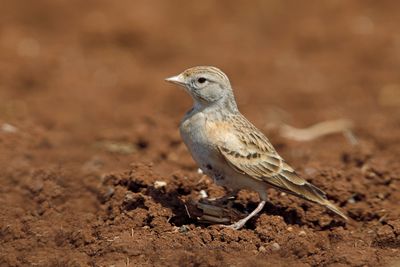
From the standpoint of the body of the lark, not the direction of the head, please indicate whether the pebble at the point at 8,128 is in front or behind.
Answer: in front

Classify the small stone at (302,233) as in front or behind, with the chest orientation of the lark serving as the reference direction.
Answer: behind

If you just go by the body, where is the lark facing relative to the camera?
to the viewer's left

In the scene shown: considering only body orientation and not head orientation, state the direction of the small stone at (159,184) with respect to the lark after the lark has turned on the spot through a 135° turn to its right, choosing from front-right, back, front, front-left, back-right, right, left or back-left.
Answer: left

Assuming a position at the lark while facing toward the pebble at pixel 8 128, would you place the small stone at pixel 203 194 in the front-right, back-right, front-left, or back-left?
front-right

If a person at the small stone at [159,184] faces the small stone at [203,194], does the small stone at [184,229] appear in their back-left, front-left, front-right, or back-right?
front-right
